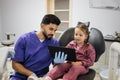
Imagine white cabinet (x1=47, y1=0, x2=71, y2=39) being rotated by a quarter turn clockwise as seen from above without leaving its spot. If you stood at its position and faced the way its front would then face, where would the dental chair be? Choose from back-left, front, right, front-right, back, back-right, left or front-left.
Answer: left

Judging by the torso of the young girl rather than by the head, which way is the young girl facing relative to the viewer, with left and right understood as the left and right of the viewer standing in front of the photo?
facing the viewer and to the left of the viewer

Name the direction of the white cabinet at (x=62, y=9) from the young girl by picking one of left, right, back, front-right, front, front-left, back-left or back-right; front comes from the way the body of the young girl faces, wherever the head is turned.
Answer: back-right

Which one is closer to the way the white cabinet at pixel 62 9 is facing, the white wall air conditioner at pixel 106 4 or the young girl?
the young girl

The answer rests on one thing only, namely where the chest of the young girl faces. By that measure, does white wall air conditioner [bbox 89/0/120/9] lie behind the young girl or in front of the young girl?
behind

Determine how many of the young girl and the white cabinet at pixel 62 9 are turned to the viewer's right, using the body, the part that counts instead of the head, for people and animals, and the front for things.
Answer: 0

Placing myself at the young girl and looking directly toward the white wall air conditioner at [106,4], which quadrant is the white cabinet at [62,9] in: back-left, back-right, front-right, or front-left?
front-left

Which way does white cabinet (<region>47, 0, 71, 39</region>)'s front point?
toward the camera

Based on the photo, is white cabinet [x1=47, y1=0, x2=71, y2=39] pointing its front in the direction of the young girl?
yes
